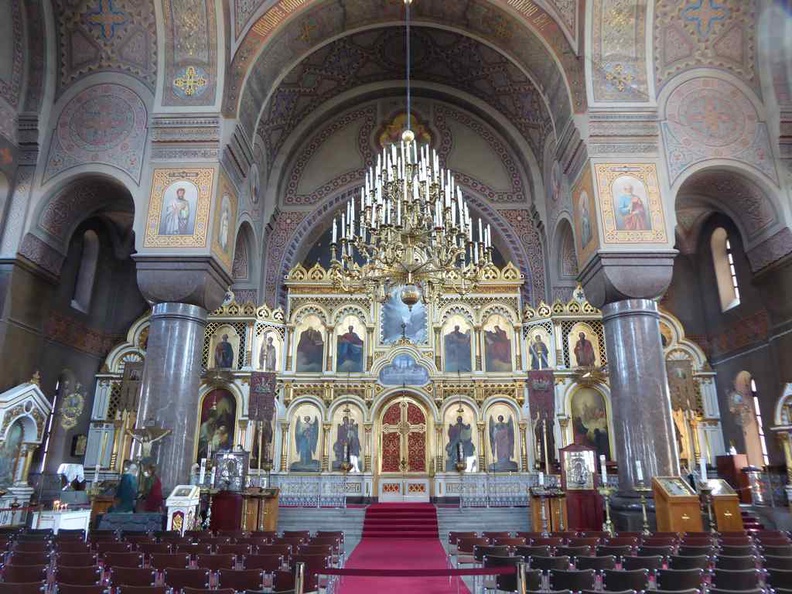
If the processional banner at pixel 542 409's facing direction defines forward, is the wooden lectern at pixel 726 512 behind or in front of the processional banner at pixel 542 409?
in front

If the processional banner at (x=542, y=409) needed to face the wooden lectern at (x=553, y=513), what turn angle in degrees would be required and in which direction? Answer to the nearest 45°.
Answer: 0° — it already faces it

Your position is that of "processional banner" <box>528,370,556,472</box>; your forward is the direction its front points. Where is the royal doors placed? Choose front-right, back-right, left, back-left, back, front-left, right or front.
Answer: right

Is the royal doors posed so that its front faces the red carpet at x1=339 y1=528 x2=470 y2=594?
yes

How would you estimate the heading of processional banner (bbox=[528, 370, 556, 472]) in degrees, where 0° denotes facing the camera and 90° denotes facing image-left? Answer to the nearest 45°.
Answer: approximately 0°

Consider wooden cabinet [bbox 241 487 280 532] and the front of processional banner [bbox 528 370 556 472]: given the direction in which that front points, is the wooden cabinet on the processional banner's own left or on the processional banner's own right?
on the processional banner's own right

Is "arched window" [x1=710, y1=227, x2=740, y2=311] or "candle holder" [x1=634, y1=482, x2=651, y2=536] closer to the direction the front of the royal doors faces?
the candle holder

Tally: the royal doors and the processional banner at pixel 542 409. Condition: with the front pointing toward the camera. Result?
2

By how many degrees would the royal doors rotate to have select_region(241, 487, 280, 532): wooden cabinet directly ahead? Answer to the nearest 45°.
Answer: approximately 45° to its right

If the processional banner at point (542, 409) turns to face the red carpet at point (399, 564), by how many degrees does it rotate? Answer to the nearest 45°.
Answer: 0° — it already faces it
